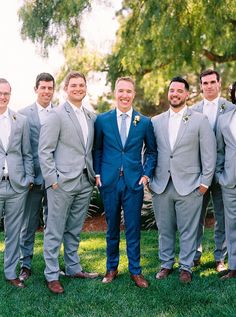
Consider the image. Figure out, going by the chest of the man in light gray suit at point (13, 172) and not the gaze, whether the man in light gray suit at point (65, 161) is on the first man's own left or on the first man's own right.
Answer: on the first man's own left

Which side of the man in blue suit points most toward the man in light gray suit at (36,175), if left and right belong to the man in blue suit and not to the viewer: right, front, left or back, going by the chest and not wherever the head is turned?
right

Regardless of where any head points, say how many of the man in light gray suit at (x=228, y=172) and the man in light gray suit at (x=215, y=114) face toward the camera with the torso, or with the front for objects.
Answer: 2

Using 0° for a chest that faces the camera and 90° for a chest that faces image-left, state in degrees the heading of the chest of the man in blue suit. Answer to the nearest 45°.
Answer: approximately 0°

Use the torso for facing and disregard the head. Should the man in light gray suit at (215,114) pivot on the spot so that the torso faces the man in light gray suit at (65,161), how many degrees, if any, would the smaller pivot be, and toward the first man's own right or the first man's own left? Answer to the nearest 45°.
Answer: approximately 45° to the first man's own right
